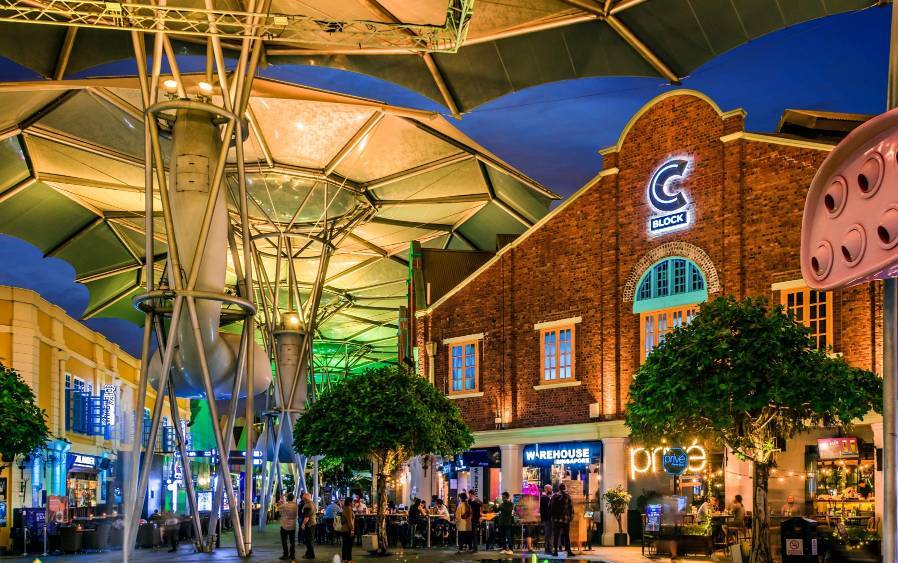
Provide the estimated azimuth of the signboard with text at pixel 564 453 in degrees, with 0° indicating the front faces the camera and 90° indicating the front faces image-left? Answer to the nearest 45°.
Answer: approximately 45°

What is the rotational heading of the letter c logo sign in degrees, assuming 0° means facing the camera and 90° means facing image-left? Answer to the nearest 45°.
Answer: approximately 45°

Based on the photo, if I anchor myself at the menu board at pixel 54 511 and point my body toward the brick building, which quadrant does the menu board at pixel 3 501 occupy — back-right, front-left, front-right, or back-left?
back-left

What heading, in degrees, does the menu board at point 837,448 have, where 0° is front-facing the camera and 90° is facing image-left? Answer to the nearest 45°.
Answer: approximately 0°

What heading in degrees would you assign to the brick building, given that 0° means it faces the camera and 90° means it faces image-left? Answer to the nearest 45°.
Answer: approximately 45°

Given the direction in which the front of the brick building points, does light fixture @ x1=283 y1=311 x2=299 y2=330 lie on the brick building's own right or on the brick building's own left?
on the brick building's own right
